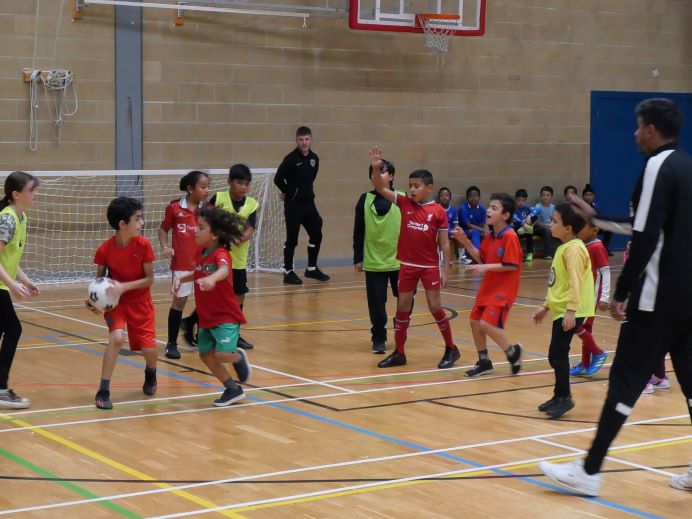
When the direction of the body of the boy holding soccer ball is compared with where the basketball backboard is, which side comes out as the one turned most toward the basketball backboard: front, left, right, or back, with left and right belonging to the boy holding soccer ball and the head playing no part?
back

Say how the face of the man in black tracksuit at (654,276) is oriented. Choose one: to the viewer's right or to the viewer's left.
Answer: to the viewer's left

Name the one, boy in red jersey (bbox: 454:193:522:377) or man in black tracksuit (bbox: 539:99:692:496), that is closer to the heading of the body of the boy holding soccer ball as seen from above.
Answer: the man in black tracksuit

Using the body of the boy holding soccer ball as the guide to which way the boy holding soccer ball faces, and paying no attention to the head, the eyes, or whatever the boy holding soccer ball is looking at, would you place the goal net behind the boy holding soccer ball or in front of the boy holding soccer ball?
behind

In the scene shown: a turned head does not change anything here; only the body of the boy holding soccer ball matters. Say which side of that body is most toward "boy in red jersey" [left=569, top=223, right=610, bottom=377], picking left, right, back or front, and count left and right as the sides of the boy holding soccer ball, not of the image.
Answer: left

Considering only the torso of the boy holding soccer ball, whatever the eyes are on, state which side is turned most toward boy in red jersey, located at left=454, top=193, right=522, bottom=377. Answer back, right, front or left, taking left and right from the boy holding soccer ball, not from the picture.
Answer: left

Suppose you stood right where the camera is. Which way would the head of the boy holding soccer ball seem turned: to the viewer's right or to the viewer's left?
to the viewer's right

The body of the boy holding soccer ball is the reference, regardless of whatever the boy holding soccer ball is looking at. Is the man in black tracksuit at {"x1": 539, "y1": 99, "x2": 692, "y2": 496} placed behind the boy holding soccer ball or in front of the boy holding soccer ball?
in front

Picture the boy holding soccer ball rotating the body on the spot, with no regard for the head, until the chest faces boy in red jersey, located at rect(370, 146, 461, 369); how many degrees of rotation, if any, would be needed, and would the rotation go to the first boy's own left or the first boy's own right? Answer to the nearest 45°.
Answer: approximately 135° to the first boy's own left

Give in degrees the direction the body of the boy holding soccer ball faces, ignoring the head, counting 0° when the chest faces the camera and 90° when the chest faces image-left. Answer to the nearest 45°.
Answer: approximately 0°

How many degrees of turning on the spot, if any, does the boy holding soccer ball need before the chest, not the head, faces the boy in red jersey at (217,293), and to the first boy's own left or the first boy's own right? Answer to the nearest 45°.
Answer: approximately 90° to the first boy's own left
